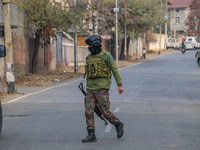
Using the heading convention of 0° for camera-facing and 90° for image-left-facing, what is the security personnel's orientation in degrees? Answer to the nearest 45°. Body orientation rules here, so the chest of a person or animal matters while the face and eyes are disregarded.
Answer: approximately 45°

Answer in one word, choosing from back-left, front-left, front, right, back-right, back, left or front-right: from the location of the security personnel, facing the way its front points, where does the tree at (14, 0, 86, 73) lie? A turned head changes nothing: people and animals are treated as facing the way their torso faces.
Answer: back-right
